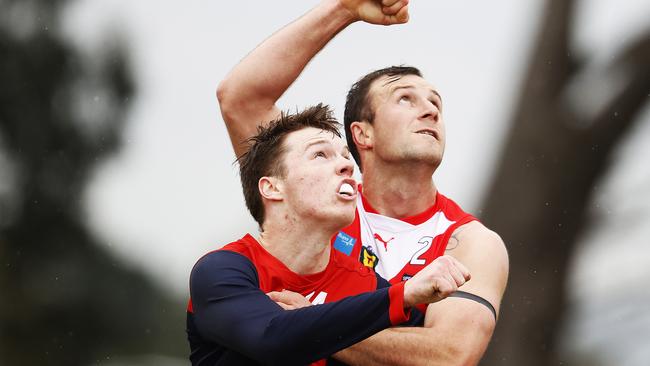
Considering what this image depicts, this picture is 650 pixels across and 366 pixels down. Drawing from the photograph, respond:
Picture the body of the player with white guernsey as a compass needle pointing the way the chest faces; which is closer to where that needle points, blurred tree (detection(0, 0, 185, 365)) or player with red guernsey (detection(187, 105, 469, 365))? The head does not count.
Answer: the player with red guernsey

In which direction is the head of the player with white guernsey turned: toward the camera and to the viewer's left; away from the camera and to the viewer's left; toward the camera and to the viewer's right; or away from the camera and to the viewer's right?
toward the camera and to the viewer's right

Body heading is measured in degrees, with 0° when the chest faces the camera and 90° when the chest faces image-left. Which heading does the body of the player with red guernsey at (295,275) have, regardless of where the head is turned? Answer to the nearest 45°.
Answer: approximately 315°

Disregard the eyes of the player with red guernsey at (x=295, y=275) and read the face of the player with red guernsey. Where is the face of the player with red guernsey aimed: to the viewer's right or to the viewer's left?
to the viewer's right
